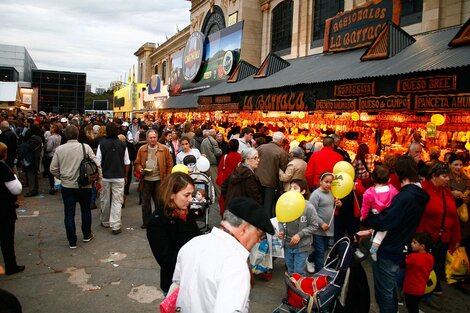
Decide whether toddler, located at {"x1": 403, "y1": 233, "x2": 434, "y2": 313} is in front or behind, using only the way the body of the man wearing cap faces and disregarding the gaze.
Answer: in front

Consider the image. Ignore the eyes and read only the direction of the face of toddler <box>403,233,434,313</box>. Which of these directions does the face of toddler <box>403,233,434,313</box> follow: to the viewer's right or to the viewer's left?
to the viewer's left

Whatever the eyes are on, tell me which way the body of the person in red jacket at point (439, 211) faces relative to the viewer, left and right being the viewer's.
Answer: facing the viewer and to the left of the viewer

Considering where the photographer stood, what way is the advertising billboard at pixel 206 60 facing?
facing the viewer and to the left of the viewer

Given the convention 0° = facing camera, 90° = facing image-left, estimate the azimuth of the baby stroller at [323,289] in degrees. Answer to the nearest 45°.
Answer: approximately 45°

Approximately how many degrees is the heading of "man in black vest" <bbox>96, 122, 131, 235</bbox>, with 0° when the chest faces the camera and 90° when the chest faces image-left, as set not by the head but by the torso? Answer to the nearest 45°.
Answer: approximately 180°

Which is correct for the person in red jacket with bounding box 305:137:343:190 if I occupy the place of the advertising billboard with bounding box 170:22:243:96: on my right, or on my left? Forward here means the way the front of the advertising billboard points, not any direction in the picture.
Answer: on my left

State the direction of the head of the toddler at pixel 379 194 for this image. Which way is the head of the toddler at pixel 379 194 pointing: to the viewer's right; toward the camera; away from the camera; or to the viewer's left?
away from the camera

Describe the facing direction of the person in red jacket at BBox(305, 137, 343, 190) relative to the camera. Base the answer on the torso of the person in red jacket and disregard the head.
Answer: away from the camera

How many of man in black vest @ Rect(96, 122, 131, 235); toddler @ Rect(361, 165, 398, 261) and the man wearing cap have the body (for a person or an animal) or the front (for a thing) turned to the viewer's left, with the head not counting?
0

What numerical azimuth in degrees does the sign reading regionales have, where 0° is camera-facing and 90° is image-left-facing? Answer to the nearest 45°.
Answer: approximately 45°
